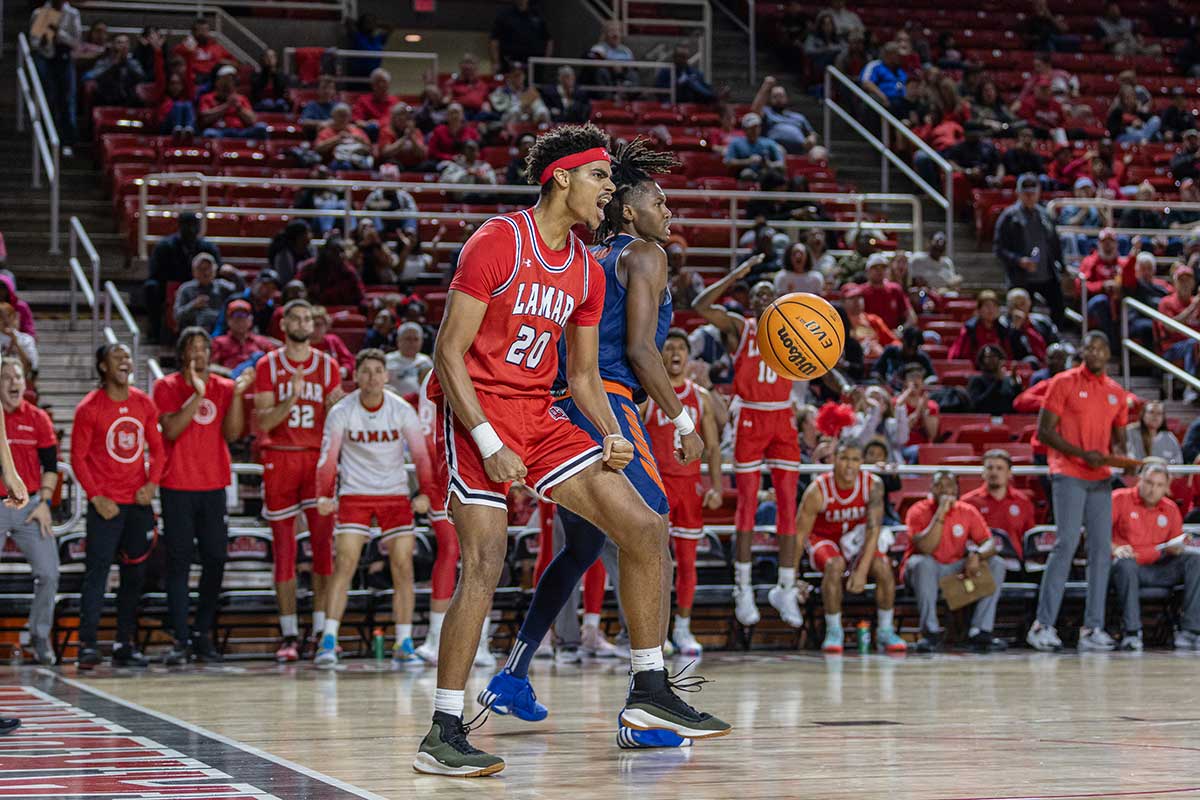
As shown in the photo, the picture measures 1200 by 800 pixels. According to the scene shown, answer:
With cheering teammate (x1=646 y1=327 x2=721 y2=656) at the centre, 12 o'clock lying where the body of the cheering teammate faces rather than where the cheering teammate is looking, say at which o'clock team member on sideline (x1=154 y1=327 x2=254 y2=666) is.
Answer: The team member on sideline is roughly at 3 o'clock from the cheering teammate.

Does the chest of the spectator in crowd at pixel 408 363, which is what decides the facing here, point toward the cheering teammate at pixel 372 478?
yes

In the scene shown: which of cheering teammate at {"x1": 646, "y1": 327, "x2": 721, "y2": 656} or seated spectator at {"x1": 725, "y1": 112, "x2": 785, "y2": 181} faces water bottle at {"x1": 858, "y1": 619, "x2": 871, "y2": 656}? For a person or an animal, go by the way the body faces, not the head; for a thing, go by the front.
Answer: the seated spectator

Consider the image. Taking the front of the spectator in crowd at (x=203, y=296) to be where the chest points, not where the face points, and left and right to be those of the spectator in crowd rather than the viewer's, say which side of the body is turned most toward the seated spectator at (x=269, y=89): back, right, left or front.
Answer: back

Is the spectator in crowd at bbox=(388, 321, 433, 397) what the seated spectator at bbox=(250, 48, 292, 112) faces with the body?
yes

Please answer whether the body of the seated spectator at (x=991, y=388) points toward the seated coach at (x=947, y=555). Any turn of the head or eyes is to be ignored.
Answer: yes

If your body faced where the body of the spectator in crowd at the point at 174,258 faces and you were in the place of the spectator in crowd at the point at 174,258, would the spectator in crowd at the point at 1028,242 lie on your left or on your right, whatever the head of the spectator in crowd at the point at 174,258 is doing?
on your left

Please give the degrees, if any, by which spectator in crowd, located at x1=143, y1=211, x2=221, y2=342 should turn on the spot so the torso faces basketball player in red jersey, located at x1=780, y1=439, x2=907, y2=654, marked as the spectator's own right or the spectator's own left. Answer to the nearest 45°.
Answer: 0° — they already face them

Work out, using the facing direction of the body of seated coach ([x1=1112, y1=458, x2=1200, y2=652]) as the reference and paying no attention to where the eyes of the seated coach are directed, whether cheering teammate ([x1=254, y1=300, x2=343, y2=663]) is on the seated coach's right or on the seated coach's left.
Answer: on the seated coach's right
